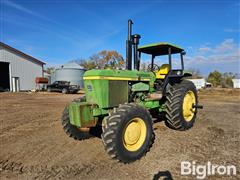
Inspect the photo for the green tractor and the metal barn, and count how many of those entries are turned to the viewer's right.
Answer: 0

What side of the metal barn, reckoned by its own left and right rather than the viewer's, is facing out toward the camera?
front

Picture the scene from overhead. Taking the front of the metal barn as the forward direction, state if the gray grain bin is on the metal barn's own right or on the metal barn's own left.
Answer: on the metal barn's own left

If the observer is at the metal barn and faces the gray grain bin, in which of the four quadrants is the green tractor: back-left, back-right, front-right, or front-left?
back-right

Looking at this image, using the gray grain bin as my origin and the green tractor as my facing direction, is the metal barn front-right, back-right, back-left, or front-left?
front-right

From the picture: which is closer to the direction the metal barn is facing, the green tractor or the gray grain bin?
the green tractor

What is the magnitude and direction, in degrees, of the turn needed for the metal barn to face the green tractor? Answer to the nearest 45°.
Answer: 0° — it already faces it

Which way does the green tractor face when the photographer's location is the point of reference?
facing the viewer and to the left of the viewer

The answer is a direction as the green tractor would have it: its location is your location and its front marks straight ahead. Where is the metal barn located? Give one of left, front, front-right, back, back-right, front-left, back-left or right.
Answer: right

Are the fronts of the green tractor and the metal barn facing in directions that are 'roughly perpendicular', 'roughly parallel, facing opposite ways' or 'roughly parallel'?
roughly perpendicular
